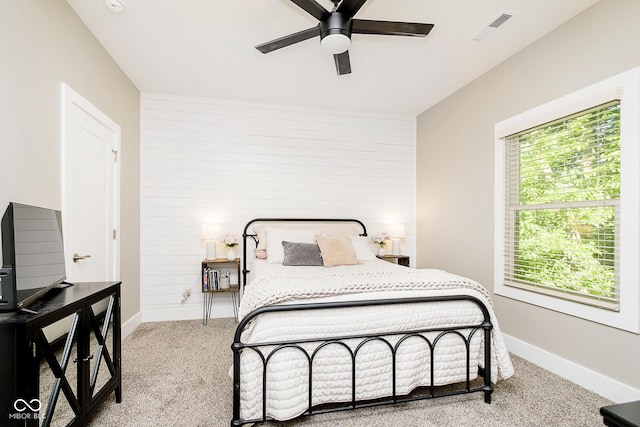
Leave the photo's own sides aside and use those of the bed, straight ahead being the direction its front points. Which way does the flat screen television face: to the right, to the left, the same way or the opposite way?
to the left

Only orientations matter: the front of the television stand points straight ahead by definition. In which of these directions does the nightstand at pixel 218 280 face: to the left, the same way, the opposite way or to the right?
to the right

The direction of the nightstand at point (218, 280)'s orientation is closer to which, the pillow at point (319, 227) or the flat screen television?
the flat screen television

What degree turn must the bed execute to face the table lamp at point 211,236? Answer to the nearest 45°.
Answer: approximately 135° to its right

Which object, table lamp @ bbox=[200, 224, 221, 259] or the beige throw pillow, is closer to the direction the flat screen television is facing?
the beige throw pillow

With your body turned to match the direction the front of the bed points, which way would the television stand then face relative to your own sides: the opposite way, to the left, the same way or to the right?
to the left

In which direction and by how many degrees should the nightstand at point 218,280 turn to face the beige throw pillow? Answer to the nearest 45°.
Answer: approximately 45° to its left

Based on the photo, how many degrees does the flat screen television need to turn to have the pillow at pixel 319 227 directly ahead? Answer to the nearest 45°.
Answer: approximately 45° to its left

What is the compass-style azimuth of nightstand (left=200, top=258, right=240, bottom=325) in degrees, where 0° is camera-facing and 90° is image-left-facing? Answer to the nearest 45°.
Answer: approximately 0°

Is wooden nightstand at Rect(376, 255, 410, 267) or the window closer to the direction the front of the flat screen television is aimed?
the window

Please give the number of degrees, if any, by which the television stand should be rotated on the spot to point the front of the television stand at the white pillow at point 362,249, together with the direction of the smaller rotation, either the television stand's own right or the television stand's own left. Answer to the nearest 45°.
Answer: approximately 45° to the television stand's own left

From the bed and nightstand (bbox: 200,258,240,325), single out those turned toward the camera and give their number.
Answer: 2
